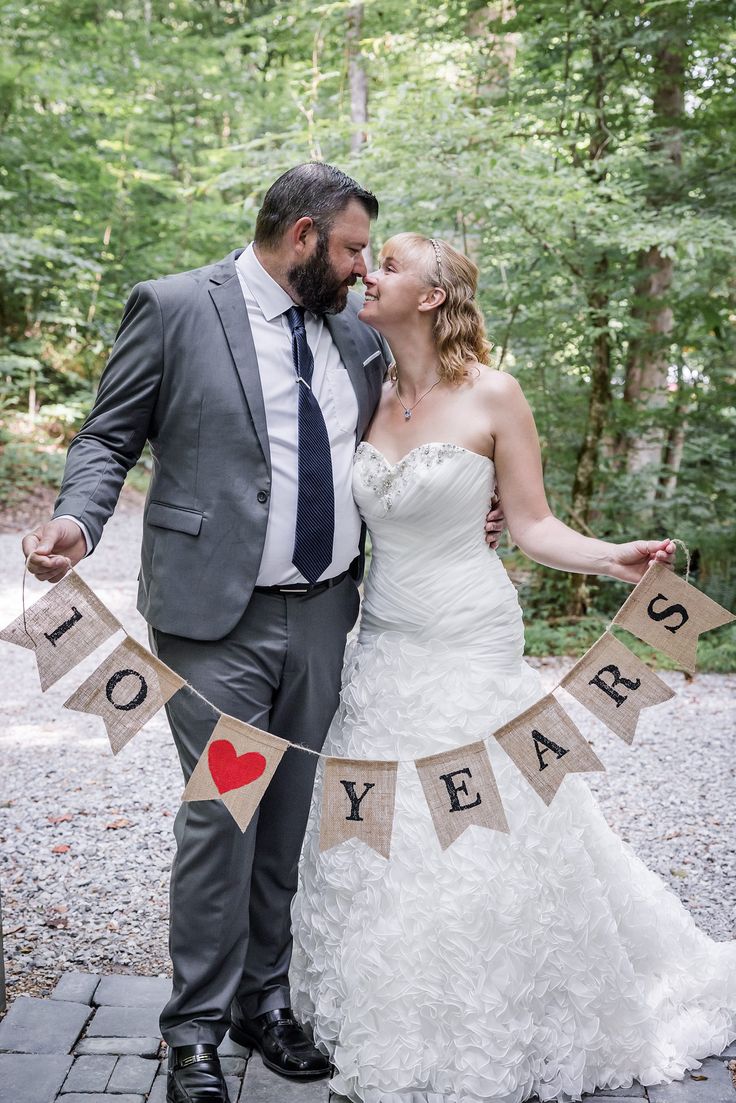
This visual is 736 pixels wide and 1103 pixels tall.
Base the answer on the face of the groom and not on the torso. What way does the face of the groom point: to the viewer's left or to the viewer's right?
to the viewer's right

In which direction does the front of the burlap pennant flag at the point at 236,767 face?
toward the camera

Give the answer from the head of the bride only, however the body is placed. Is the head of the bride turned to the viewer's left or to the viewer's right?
to the viewer's left

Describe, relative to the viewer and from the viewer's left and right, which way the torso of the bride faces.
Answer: facing the viewer and to the left of the viewer

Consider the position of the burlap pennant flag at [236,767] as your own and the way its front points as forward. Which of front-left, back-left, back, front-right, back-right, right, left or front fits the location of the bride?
left

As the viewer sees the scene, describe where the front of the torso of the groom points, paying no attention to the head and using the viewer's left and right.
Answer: facing the viewer and to the right of the viewer

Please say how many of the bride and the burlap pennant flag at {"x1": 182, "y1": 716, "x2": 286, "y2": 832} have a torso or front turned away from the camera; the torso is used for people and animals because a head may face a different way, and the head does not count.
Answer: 0
